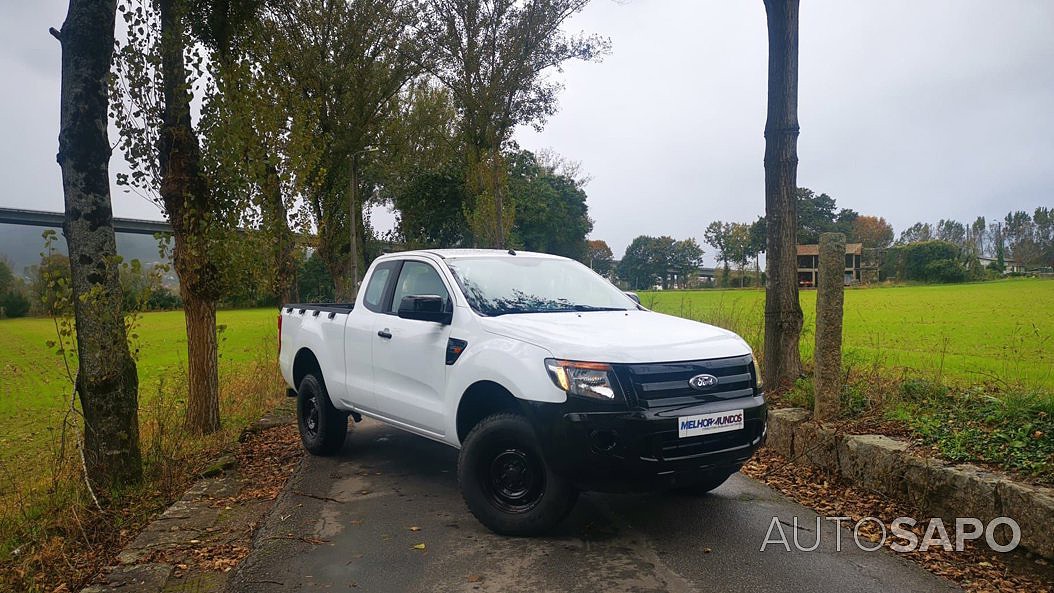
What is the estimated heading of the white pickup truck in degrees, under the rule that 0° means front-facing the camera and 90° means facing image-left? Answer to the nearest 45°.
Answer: approximately 315°

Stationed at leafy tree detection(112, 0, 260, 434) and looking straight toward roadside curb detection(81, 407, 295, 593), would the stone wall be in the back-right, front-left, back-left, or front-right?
front-left

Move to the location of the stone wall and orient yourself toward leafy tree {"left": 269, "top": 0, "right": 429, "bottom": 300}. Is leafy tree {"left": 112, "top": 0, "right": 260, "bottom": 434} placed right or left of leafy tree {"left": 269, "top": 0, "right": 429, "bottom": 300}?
left

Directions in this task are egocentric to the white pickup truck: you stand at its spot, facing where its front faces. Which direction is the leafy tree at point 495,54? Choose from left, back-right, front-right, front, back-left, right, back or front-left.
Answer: back-left

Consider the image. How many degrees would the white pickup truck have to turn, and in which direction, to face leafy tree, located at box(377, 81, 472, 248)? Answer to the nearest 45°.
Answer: approximately 135° to its left

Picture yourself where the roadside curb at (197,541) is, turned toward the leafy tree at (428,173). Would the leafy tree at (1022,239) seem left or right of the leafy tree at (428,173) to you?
right

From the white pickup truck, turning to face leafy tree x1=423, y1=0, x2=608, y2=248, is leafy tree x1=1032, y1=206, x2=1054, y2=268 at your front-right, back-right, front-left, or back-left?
front-right

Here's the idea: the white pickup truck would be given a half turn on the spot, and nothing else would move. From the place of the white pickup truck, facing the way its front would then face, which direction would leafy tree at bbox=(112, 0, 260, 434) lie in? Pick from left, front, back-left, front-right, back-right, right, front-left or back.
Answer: front

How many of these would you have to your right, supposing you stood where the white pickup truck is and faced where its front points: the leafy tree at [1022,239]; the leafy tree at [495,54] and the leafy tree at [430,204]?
0

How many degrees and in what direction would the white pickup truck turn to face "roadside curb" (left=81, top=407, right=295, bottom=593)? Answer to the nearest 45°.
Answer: approximately 135° to its right

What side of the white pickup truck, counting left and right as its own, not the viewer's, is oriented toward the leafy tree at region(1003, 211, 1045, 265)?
left

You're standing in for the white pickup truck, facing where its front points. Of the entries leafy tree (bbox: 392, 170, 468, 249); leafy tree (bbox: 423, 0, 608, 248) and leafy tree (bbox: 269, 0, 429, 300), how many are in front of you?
0

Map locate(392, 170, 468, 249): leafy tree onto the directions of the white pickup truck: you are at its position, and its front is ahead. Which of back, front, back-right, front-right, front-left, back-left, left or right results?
back-left

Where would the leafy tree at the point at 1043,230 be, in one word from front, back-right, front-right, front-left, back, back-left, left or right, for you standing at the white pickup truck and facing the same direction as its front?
left

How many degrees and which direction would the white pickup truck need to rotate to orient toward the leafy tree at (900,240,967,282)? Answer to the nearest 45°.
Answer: approximately 90° to its left
